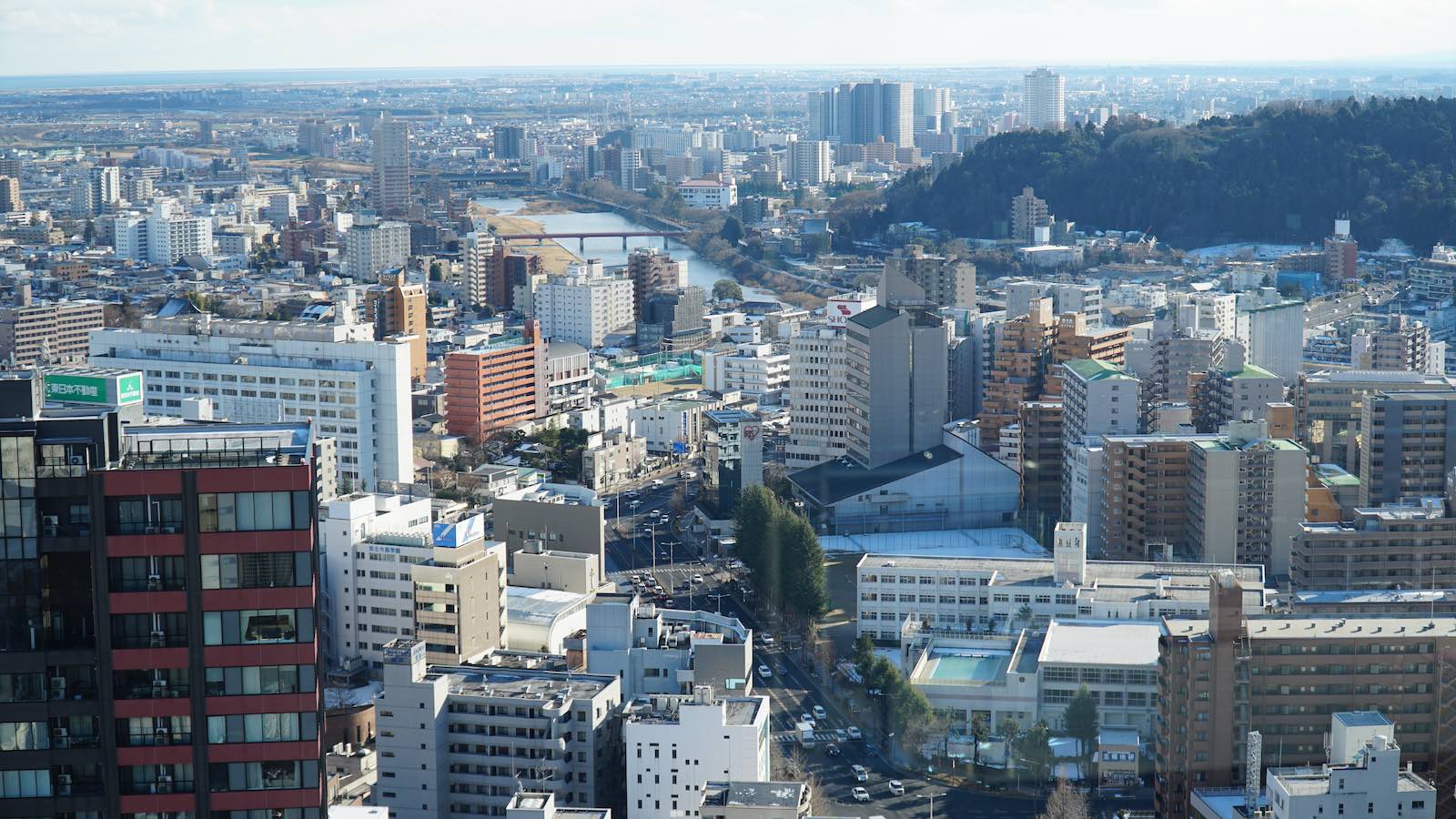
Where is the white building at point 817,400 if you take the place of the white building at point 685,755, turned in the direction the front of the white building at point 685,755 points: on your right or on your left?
on your left
